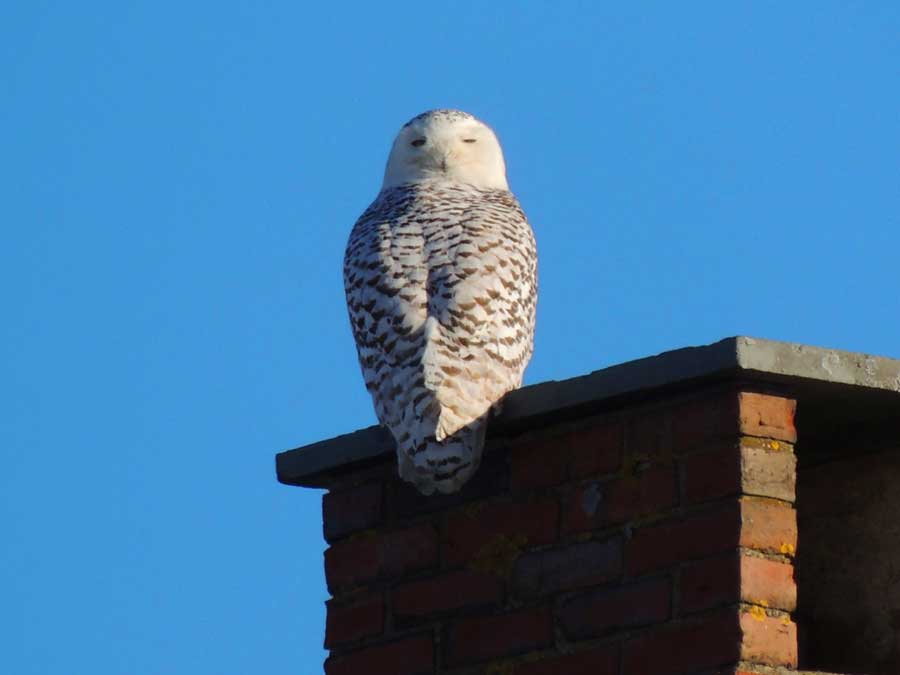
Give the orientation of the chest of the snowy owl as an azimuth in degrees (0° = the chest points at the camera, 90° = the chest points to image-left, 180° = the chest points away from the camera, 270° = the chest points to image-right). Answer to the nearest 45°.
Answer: approximately 180°
